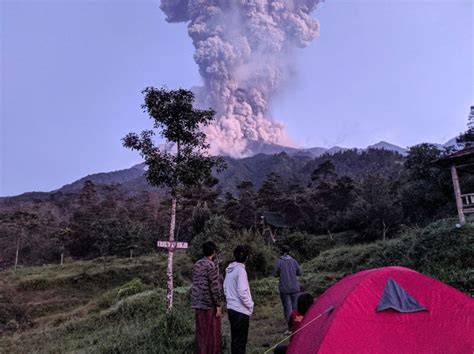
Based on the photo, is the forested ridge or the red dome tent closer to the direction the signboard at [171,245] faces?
the red dome tent

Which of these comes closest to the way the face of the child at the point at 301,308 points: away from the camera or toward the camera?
away from the camera

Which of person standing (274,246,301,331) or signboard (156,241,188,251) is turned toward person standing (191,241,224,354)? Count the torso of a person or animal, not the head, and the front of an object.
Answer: the signboard

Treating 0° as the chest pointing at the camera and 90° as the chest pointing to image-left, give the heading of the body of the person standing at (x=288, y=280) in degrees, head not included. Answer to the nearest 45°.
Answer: approximately 180°

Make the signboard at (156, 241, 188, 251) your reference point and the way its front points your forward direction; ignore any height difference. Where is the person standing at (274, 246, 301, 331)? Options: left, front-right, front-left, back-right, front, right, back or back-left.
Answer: front-left

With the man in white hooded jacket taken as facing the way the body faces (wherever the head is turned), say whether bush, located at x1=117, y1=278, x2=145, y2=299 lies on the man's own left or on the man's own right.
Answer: on the man's own left

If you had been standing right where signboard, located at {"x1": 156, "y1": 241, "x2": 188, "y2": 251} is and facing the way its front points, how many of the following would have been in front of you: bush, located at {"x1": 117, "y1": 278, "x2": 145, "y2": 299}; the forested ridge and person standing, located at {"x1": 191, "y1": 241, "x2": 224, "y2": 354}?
1

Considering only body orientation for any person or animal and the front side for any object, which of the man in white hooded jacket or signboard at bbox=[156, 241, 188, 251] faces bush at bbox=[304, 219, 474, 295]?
the man in white hooded jacket

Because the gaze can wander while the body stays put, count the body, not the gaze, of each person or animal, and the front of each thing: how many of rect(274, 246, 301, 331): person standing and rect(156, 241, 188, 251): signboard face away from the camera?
1

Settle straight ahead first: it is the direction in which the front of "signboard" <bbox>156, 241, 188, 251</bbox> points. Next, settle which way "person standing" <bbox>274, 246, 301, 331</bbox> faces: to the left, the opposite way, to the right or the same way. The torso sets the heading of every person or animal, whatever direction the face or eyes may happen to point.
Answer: the opposite way

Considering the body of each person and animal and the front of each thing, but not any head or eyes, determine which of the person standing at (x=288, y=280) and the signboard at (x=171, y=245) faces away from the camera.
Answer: the person standing

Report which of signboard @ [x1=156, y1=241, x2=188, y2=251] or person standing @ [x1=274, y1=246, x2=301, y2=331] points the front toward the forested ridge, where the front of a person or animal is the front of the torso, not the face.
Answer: the person standing
